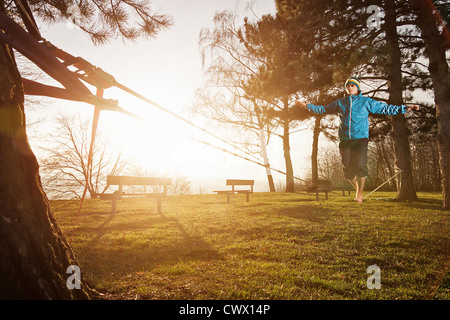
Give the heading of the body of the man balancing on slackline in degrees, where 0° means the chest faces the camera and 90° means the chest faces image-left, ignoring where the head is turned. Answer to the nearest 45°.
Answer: approximately 0°

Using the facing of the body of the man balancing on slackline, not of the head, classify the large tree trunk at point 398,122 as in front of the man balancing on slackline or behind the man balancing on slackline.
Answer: behind

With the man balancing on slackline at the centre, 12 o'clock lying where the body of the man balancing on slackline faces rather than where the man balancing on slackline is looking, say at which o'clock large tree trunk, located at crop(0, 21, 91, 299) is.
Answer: The large tree trunk is roughly at 1 o'clock from the man balancing on slackline.
